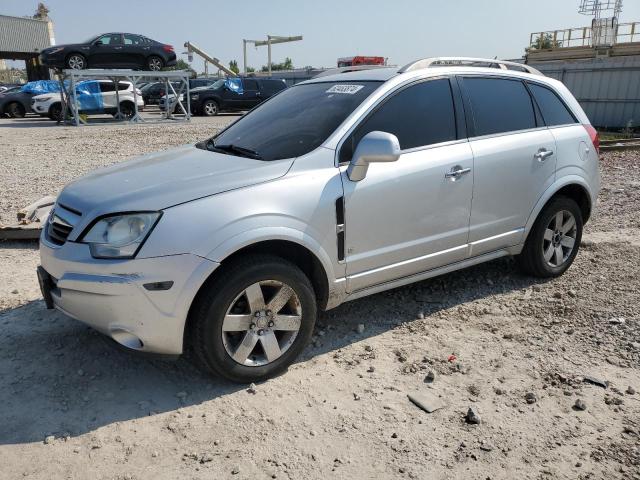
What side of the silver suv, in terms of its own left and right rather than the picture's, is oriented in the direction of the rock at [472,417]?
left

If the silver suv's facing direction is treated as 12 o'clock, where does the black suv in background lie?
The black suv in background is roughly at 4 o'clock from the silver suv.

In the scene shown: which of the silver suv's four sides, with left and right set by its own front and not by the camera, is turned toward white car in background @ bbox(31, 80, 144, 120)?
right

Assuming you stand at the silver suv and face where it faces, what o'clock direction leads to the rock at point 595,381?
The rock is roughly at 8 o'clock from the silver suv.

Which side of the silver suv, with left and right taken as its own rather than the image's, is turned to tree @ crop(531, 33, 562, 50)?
back

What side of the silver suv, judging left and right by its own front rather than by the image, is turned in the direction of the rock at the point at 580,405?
left

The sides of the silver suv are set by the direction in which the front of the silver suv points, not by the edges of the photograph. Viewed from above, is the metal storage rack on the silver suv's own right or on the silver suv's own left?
on the silver suv's own right

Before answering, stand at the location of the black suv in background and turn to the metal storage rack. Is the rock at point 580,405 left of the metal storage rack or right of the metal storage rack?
left

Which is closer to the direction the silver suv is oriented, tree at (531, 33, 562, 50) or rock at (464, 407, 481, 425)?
the rock

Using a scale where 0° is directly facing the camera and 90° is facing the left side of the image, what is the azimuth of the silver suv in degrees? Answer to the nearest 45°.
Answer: approximately 45°
